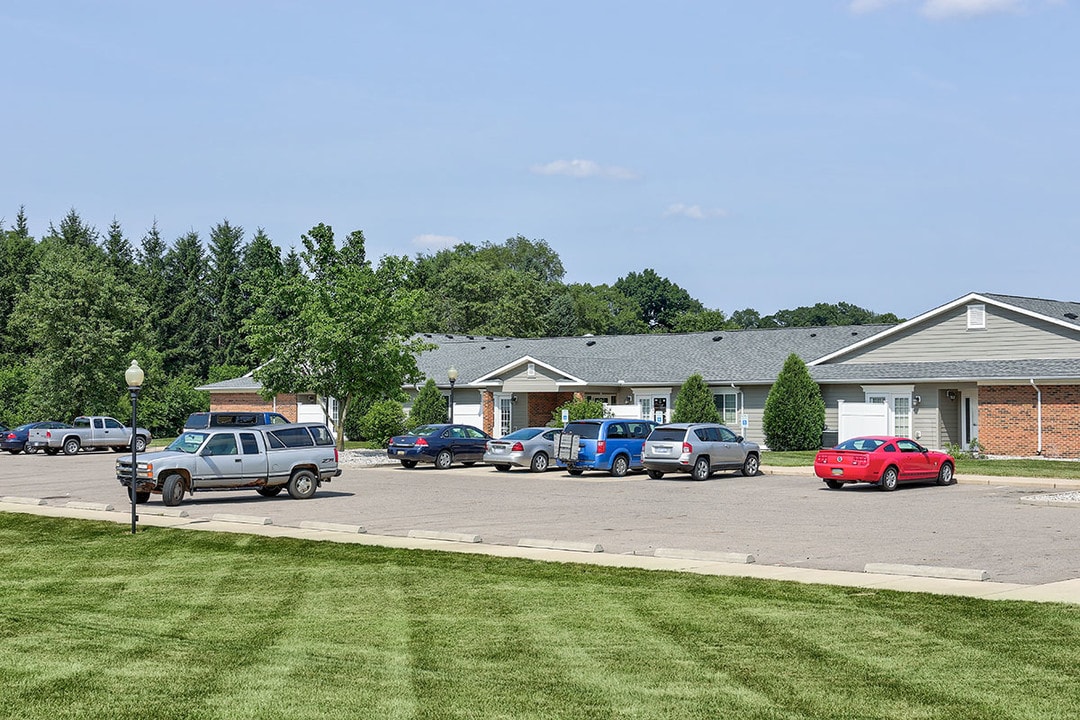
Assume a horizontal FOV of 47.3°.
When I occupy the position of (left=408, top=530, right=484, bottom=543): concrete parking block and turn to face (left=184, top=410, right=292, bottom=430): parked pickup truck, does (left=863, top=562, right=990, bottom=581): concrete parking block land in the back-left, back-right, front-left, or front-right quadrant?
back-right

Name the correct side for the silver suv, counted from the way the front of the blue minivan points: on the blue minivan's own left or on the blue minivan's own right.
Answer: on the blue minivan's own right

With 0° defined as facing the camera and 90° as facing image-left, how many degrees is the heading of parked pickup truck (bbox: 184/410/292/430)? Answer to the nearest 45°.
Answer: approximately 225°

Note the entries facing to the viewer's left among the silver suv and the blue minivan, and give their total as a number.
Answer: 0

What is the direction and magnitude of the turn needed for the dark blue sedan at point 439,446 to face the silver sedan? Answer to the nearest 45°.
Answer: approximately 90° to its right

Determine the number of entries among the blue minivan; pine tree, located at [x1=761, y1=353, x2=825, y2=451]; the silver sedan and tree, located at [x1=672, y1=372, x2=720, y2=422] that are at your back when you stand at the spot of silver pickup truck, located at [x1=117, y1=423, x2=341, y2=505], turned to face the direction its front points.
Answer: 4

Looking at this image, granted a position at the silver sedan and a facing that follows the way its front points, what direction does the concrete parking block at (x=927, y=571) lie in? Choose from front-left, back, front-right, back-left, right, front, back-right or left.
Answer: back-right

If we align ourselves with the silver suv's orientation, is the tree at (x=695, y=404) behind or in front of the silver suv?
in front

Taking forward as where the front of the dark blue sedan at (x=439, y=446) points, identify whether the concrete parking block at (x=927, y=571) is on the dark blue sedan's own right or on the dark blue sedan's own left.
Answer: on the dark blue sedan's own right

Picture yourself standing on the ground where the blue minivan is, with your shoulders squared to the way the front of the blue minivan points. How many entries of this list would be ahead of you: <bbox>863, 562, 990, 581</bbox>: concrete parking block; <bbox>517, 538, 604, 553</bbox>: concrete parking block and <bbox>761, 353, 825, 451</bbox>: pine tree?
1

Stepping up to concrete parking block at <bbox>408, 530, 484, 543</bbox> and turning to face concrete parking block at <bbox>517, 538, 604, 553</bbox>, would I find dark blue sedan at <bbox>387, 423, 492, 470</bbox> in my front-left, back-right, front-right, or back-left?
back-left

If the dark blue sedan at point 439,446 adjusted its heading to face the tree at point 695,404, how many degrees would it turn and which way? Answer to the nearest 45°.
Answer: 0° — it already faces it

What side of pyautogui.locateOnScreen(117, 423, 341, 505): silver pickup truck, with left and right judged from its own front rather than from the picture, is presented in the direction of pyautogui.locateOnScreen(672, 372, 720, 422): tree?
back

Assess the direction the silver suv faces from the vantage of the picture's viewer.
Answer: facing away from the viewer and to the right of the viewer
